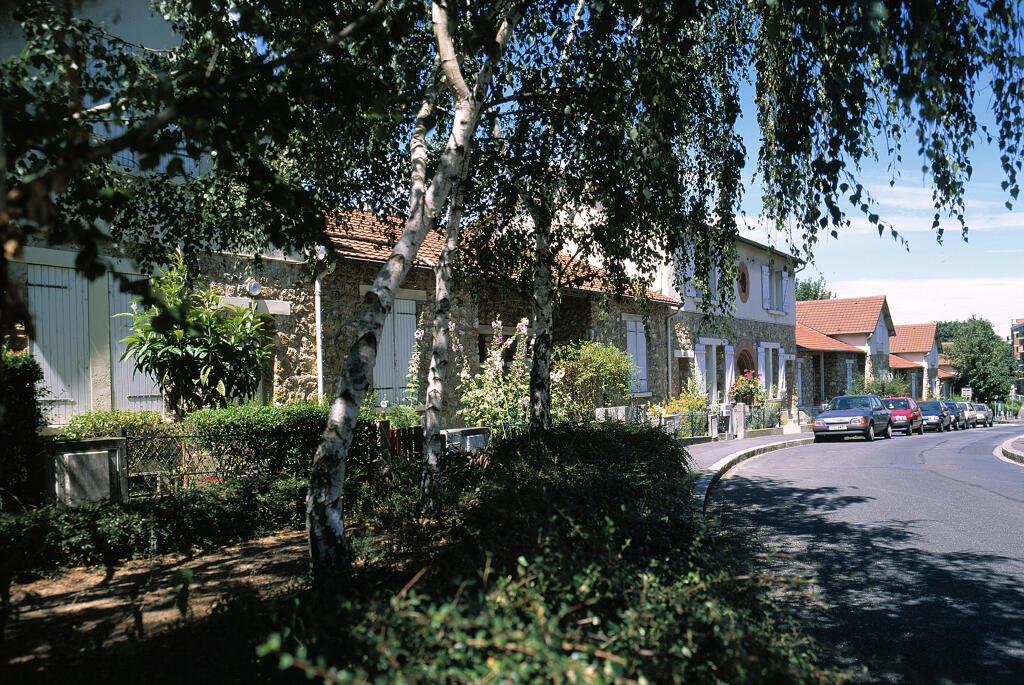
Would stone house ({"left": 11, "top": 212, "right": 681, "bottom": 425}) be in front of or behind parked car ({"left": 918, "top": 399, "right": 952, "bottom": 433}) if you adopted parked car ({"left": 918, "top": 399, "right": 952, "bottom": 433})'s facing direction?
in front

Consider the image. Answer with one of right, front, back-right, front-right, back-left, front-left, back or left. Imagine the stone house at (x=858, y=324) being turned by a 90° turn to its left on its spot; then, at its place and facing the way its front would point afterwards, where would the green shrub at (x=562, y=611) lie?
back-right

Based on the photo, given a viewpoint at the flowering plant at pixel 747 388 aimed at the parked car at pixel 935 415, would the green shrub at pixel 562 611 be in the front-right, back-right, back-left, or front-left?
back-right

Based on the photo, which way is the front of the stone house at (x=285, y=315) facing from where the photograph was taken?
facing the viewer and to the right of the viewer

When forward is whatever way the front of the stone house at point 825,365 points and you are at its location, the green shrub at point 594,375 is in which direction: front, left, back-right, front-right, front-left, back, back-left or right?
front-right

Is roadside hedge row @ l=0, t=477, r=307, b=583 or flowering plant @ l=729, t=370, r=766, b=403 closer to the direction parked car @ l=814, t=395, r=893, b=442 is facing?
the roadside hedge row

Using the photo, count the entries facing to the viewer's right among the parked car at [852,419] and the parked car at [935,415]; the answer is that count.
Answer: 0

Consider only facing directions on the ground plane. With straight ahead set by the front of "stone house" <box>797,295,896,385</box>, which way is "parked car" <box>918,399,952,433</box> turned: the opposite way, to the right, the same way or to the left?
to the right

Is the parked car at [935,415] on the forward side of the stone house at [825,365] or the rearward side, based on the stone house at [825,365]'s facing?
on the forward side

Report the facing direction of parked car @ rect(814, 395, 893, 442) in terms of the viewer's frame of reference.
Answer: facing the viewer and to the left of the viewer

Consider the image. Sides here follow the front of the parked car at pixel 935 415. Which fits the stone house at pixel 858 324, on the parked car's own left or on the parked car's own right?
on the parked car's own right
